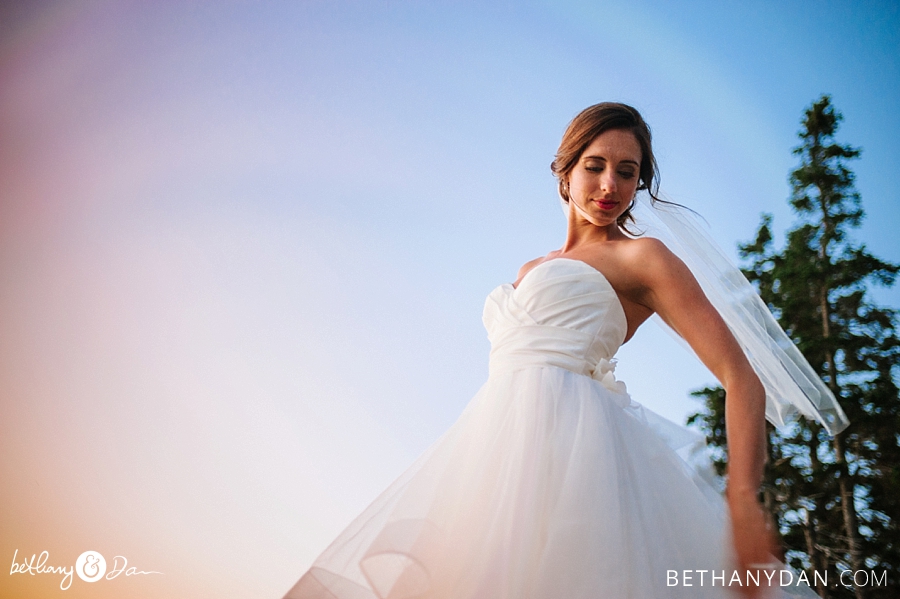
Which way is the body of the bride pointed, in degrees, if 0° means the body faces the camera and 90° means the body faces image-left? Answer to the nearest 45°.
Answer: approximately 45°

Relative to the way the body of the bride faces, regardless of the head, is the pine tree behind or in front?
behind
